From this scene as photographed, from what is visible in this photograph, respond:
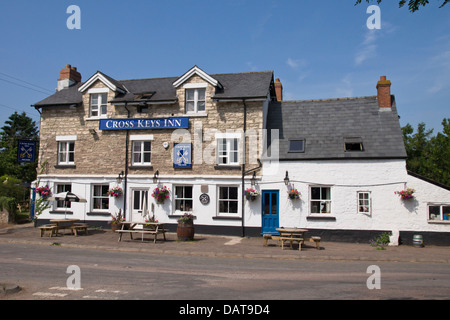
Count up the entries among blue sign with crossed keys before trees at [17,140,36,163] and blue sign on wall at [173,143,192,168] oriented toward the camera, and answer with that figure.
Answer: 2

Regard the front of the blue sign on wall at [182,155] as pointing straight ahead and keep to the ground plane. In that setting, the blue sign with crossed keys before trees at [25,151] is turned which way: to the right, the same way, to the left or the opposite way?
the same way

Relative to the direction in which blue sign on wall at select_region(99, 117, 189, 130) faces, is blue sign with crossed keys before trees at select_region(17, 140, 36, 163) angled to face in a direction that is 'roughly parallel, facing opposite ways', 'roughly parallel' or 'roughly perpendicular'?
roughly parallel

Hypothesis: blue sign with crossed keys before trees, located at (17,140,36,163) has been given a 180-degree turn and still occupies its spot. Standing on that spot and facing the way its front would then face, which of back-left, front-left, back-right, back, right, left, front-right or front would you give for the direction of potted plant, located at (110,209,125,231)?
back-right

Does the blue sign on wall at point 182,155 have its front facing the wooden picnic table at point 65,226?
no

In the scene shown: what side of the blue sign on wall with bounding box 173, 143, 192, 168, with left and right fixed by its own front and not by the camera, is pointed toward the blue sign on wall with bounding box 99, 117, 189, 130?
right

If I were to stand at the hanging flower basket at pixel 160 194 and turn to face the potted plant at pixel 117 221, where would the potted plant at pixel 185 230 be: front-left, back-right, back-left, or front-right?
back-left

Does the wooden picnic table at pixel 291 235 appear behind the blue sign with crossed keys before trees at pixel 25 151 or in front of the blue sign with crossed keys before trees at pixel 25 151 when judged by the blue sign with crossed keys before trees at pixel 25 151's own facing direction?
in front

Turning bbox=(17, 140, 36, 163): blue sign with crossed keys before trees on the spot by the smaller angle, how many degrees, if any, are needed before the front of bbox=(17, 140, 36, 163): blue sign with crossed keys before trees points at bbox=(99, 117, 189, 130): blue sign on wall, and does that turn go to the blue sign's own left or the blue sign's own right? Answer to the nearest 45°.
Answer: approximately 45° to the blue sign's own left

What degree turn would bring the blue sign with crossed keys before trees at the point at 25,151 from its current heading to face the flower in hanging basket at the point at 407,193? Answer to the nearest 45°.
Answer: approximately 45° to its left

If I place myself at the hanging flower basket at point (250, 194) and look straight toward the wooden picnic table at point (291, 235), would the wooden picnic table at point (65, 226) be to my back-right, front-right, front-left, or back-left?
back-right

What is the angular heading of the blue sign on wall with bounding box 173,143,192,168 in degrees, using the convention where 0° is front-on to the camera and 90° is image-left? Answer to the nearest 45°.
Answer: approximately 0°

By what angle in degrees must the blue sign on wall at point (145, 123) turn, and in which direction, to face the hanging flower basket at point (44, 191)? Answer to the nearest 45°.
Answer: approximately 135° to its right

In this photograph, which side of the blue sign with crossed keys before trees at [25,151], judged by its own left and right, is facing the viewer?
front

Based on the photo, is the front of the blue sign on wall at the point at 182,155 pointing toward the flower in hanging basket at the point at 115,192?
no

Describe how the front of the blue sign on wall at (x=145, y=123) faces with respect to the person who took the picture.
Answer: facing the viewer
